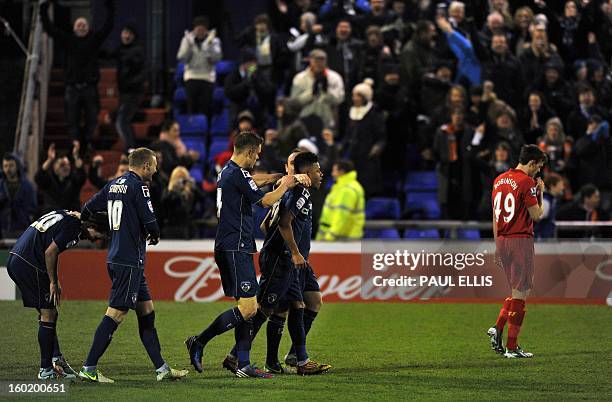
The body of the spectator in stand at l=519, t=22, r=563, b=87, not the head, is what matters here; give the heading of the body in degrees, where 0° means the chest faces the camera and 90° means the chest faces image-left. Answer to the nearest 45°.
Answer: approximately 0°

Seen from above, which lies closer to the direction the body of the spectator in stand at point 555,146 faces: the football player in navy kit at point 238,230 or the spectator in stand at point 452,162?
the football player in navy kit

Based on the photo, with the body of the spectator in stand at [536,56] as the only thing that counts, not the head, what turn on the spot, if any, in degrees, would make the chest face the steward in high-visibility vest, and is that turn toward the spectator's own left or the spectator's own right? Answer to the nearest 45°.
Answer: approximately 45° to the spectator's own right

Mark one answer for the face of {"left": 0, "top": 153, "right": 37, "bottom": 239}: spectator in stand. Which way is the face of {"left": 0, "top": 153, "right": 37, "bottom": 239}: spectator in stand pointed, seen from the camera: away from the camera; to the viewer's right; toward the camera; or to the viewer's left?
toward the camera

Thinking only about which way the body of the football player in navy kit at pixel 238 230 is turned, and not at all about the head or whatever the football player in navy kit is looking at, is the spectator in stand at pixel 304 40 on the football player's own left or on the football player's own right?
on the football player's own left

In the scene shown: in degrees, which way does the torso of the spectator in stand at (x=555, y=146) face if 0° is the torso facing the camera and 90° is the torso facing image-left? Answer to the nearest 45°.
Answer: approximately 0°

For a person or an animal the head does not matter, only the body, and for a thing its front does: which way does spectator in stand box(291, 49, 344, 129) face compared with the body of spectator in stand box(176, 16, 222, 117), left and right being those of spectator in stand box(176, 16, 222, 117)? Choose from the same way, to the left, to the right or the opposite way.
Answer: the same way

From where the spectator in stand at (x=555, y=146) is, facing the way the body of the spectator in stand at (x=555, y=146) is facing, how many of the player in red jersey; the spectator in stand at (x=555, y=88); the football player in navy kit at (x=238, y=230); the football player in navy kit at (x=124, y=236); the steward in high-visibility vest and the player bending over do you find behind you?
1

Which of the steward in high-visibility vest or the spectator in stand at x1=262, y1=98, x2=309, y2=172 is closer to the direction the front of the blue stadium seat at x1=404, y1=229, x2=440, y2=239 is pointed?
the steward in high-visibility vest

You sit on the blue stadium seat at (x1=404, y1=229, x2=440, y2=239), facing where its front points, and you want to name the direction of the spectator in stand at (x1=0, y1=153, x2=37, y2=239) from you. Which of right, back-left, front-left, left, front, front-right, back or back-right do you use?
right

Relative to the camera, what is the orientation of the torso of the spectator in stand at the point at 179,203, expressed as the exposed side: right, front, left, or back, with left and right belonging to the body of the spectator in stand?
front

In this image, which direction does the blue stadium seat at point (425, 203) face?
toward the camera

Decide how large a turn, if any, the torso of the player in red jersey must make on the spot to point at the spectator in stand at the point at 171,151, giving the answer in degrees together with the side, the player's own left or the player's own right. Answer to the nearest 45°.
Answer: approximately 90° to the player's own left

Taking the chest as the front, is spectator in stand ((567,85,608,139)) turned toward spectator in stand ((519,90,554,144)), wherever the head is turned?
no

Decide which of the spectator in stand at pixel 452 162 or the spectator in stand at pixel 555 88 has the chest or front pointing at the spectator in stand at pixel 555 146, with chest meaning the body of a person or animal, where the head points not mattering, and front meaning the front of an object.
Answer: the spectator in stand at pixel 555 88

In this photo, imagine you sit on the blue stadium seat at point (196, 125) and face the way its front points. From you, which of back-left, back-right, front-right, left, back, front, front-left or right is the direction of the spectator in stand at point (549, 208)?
front-left

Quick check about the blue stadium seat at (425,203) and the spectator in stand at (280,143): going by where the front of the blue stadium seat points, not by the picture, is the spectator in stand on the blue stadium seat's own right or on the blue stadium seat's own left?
on the blue stadium seat's own right

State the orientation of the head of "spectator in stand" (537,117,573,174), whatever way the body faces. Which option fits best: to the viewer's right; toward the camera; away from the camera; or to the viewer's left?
toward the camera
